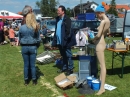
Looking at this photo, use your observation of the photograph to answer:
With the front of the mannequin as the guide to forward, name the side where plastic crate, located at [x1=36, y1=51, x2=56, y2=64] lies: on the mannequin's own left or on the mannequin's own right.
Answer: on the mannequin's own right

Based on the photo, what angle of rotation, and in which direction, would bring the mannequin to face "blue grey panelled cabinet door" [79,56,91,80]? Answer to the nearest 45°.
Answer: approximately 45° to its right

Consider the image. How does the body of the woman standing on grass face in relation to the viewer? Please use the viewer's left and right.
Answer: facing away from the viewer

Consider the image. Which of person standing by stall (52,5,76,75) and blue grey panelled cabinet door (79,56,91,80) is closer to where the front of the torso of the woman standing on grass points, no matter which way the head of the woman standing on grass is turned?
the person standing by stall

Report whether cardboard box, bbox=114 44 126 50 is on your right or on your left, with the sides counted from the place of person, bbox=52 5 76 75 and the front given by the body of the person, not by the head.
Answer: on your left

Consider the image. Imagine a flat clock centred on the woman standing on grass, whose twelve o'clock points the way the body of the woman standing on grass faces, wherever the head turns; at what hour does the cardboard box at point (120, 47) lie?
The cardboard box is roughly at 3 o'clock from the woman standing on grass.

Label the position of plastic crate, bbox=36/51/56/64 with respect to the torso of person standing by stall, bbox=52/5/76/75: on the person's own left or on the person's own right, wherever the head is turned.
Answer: on the person's own right
